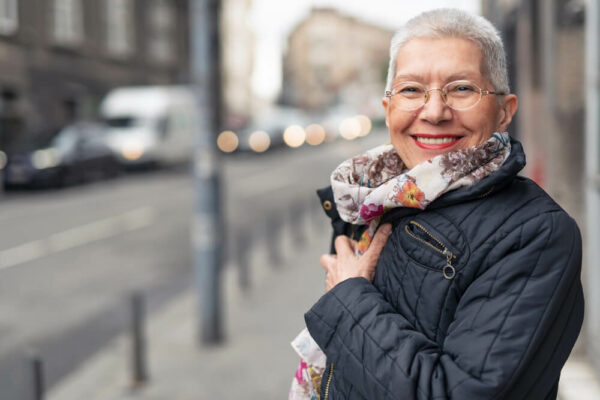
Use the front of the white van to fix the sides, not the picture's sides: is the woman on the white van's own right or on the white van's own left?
on the white van's own left

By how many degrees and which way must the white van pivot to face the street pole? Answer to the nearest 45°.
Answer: approximately 45° to its left

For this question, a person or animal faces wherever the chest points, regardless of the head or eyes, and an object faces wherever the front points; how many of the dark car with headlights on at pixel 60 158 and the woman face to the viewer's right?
0

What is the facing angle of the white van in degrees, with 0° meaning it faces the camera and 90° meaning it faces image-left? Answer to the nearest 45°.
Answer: approximately 45°

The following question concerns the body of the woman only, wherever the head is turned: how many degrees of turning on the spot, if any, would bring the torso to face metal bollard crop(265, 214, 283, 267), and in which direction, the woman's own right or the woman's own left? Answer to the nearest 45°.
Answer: approximately 135° to the woman's own right

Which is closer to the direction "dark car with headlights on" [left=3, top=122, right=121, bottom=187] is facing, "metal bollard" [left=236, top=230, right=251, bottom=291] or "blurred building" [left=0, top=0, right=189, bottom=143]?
the metal bollard

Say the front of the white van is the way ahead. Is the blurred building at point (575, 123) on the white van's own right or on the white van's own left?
on the white van's own left

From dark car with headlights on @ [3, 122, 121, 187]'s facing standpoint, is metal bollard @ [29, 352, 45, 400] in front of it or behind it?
in front

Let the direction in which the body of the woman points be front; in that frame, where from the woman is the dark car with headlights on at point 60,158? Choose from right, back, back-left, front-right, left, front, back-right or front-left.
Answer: right

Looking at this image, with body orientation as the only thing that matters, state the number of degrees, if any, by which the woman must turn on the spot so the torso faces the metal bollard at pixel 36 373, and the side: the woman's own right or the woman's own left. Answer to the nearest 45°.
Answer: approximately 90° to the woman's own right

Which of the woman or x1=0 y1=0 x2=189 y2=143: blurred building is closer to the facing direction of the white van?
the woman

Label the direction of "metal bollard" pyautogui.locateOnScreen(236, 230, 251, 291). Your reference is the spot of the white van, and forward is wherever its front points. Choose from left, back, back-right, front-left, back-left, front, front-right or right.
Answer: front-left

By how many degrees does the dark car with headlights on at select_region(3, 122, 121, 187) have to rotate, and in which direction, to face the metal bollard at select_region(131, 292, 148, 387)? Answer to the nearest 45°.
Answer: approximately 45° to its left
